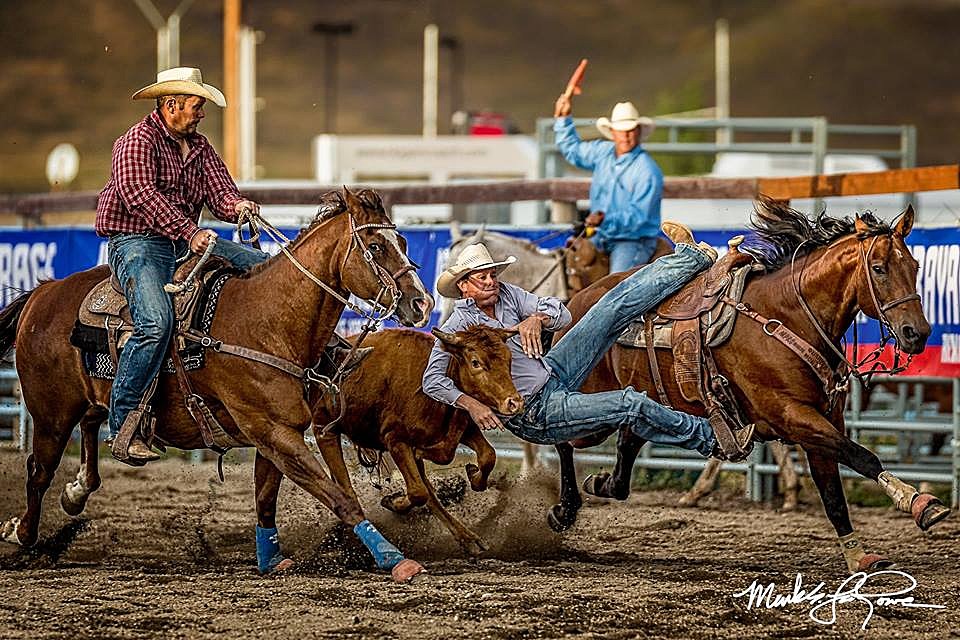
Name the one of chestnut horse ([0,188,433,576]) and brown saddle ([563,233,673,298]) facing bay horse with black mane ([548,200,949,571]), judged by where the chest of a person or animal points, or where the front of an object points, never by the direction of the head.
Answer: the chestnut horse

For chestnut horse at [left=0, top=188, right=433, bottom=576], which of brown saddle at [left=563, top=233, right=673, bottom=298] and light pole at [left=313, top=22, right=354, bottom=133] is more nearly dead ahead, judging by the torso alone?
the brown saddle

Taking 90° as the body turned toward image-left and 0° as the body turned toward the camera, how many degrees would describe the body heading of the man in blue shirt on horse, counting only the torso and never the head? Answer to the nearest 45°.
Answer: approximately 45°

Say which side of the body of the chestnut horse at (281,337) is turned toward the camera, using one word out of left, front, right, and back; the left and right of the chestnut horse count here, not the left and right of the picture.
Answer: right

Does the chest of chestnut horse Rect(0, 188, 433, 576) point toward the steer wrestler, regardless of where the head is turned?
yes

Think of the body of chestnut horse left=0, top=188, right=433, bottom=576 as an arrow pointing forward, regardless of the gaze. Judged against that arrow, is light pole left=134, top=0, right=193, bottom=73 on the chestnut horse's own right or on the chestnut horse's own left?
on the chestnut horse's own left

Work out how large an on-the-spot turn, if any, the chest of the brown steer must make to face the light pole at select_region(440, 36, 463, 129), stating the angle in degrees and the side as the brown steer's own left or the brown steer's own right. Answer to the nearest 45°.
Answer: approximately 135° to the brown steer's own left

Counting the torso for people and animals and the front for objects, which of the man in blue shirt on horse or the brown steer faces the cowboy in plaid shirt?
the man in blue shirt on horse

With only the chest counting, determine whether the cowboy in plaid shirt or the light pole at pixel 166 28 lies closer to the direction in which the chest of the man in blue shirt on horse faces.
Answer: the cowboy in plaid shirt

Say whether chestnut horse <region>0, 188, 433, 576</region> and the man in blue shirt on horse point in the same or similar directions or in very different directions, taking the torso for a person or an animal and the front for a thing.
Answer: very different directions

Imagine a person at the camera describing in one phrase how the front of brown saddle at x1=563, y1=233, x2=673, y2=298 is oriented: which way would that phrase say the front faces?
to the viewer's left

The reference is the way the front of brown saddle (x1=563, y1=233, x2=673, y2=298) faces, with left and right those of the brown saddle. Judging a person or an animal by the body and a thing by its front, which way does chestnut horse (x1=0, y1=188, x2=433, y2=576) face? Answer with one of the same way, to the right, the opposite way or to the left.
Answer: the opposite way
